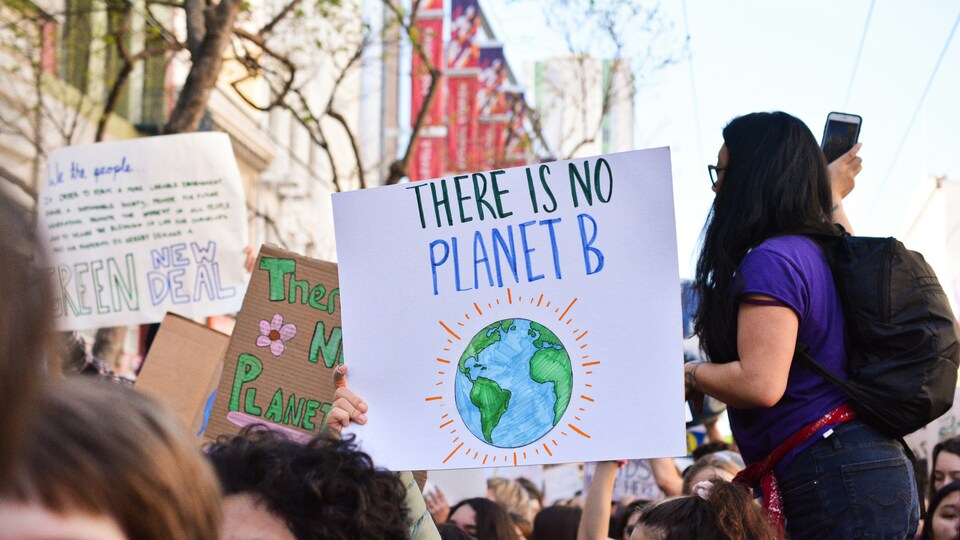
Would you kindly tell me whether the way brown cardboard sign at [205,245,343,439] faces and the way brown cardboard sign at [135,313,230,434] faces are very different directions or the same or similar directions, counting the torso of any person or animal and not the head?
very different directions

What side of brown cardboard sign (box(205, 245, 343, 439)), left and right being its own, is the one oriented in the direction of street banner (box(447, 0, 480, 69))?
back

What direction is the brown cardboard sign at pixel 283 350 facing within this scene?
toward the camera

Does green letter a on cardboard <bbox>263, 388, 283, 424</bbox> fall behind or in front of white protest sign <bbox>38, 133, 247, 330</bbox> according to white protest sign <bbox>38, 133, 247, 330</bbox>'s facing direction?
in front

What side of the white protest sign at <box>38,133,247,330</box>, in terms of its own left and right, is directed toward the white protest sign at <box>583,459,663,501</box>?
left

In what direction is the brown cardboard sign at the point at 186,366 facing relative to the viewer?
away from the camera

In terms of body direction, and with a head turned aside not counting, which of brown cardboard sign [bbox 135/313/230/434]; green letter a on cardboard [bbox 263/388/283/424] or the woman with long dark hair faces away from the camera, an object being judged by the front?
the brown cardboard sign

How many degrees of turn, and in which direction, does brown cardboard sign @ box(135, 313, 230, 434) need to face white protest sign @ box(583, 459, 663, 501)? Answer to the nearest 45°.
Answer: approximately 45° to its right
